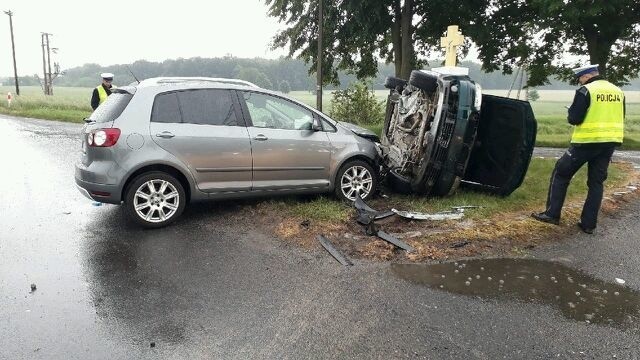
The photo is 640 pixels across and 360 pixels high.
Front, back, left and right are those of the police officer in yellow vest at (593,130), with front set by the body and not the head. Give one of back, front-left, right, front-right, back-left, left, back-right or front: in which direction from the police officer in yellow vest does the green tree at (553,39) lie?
front-right

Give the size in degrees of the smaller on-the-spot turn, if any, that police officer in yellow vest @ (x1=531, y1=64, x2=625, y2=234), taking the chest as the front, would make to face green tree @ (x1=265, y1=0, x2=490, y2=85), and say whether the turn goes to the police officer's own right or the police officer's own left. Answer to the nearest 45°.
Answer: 0° — they already face it

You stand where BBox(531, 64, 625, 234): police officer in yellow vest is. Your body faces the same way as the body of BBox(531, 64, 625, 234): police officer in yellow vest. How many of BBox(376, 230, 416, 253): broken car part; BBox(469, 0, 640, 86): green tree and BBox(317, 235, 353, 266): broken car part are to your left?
2

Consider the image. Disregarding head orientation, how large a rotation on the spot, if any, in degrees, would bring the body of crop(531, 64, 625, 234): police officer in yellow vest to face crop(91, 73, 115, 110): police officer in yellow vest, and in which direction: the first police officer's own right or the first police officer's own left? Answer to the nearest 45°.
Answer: approximately 45° to the first police officer's own left

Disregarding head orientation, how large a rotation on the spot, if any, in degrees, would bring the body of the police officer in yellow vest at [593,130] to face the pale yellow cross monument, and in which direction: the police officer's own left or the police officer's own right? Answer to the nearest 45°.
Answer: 0° — they already face it

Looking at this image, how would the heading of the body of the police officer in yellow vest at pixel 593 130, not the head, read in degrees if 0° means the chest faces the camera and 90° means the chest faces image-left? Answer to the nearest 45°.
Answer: approximately 135°

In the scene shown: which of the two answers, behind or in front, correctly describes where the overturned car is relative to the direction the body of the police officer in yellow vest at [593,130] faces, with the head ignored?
in front

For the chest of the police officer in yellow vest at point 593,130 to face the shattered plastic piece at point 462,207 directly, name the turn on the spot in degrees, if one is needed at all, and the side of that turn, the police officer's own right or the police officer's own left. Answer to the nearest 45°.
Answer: approximately 45° to the police officer's own left

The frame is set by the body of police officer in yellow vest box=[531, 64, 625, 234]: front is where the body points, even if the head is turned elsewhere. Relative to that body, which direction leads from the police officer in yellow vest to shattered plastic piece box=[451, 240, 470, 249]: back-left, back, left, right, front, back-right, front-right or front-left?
left

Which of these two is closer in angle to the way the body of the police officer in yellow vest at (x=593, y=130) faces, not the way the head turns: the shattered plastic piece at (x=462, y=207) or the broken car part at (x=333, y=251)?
the shattered plastic piece

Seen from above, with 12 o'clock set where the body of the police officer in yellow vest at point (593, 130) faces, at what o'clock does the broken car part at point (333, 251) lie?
The broken car part is roughly at 9 o'clock from the police officer in yellow vest.
